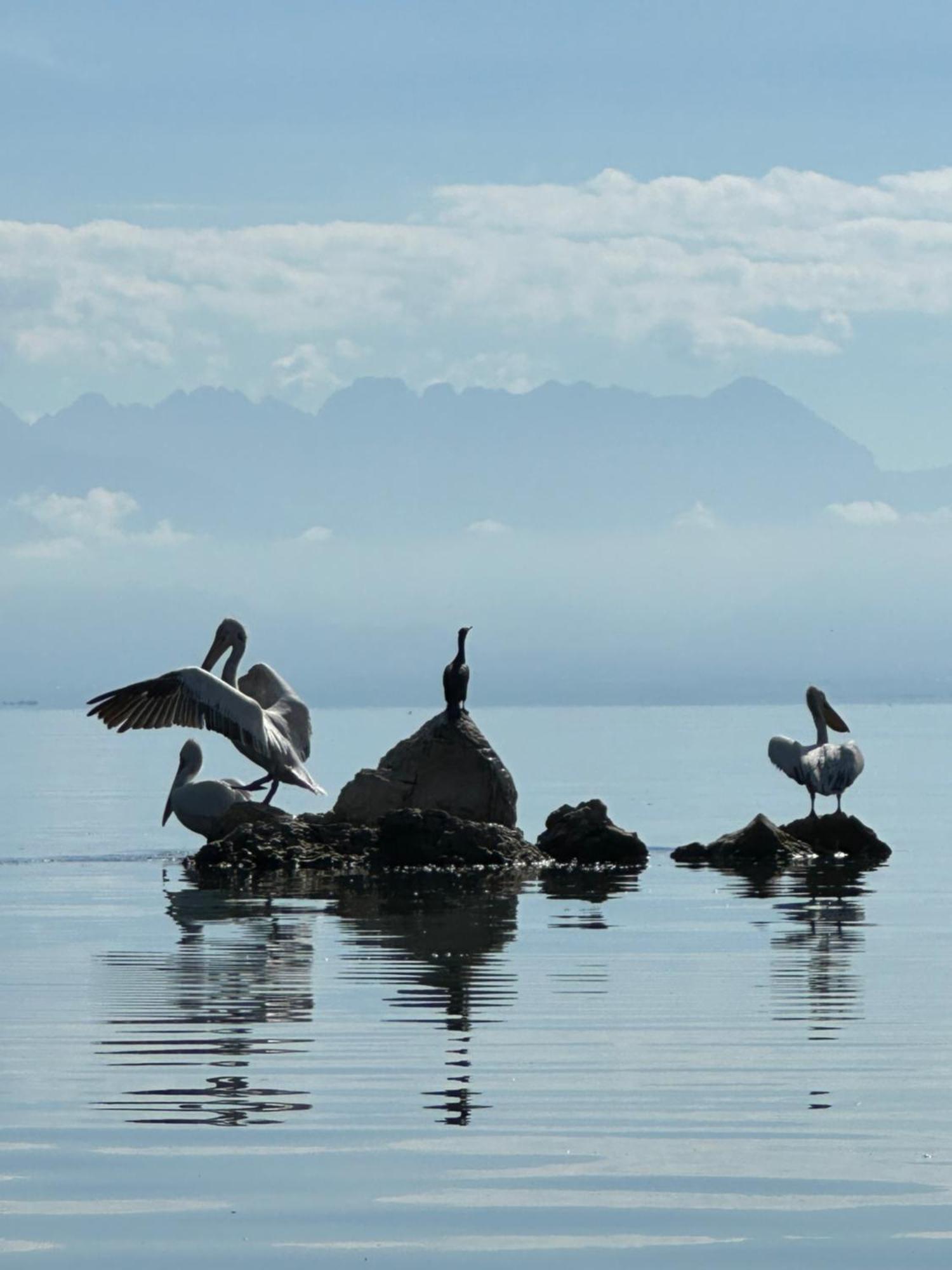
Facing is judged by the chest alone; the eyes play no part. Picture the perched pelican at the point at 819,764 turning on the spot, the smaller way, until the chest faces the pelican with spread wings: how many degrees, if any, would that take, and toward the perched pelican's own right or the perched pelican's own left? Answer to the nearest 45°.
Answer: approximately 135° to the perched pelican's own left

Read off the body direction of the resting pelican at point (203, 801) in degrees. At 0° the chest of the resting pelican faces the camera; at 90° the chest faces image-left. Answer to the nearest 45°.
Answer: approximately 90°

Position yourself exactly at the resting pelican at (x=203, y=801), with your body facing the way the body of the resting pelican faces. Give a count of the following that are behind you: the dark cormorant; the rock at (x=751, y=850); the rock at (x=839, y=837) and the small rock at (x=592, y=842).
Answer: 4

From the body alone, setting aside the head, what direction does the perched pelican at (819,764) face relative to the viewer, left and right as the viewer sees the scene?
facing away from the viewer

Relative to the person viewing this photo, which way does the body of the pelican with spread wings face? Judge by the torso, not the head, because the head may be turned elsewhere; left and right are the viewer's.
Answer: facing away from the viewer and to the left of the viewer

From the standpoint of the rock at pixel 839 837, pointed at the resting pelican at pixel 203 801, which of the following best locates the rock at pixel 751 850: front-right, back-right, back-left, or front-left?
front-left

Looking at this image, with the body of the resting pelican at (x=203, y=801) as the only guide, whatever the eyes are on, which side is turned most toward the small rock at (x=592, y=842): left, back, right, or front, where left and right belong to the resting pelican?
back

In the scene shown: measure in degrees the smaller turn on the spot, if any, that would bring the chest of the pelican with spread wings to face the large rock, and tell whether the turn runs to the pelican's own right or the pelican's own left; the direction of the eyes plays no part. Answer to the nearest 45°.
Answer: approximately 135° to the pelican's own right
